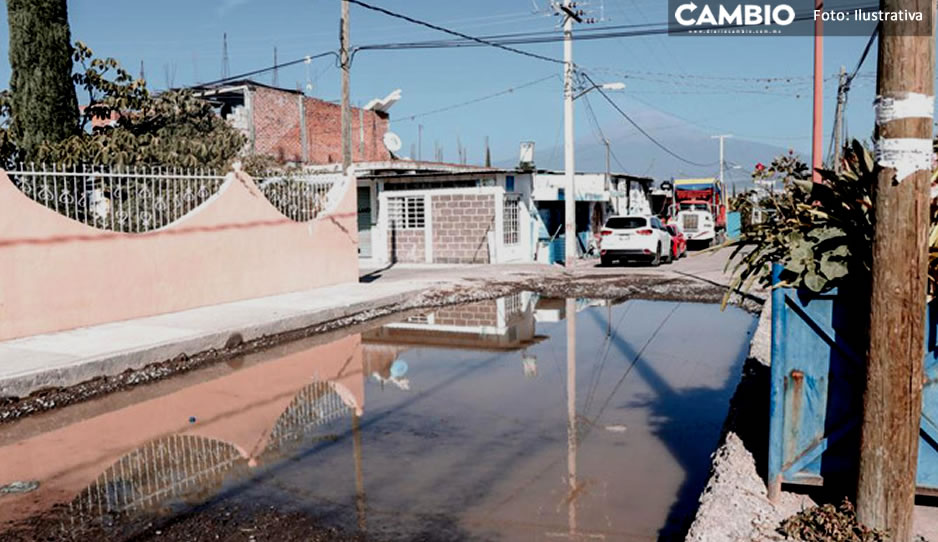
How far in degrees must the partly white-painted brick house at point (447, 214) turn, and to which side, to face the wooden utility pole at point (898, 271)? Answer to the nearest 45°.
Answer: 0° — it already faces it

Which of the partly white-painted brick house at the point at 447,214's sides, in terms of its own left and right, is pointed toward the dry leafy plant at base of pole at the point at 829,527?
front

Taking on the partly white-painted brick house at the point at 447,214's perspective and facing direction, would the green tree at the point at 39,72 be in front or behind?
in front

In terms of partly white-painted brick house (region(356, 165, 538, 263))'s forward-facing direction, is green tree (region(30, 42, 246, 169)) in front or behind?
in front

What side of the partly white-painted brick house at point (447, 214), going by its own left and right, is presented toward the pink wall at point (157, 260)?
front

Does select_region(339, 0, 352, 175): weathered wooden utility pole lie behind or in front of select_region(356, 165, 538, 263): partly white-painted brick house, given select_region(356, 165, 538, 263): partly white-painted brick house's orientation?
in front

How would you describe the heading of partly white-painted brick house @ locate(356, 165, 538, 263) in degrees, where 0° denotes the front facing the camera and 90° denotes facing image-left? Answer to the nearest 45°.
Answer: approximately 0°

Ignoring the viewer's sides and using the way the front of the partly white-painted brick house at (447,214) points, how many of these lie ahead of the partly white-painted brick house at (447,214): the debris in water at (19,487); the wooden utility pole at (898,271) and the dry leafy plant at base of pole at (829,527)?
3

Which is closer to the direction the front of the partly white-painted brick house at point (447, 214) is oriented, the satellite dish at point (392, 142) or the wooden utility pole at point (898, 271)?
the wooden utility pole

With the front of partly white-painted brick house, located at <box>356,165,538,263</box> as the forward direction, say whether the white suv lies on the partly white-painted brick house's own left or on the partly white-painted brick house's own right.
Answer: on the partly white-painted brick house's own left

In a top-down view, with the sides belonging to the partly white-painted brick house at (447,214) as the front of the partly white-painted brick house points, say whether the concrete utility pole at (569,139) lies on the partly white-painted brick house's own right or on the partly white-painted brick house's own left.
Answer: on the partly white-painted brick house's own left
